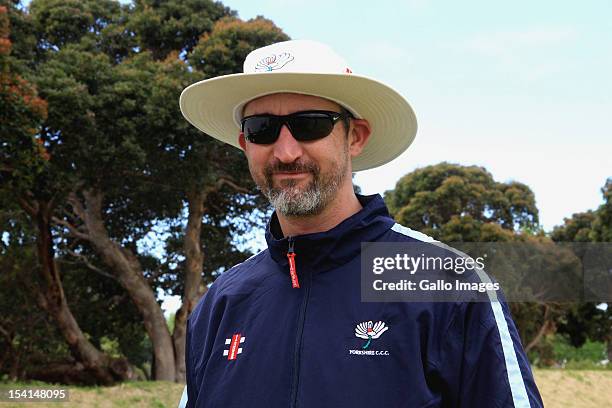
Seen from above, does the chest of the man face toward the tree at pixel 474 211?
no

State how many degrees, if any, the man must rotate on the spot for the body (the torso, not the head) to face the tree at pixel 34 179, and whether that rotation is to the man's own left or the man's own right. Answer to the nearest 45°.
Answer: approximately 90° to the man's own right

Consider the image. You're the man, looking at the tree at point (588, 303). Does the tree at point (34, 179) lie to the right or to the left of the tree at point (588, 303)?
left

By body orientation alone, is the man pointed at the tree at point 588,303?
no
